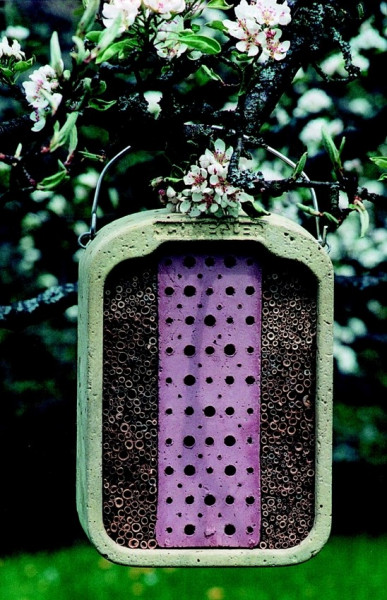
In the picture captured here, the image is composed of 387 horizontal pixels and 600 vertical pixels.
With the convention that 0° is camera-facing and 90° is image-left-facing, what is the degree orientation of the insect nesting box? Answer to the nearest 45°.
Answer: approximately 0°
